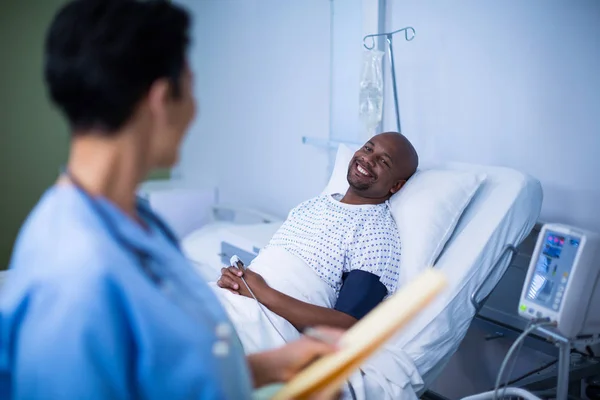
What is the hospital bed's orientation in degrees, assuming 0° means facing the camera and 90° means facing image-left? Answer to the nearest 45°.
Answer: approximately 45°

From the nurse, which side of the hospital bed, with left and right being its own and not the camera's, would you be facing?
front

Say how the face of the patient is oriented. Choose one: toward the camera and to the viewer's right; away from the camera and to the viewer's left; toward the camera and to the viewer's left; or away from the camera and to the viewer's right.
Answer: toward the camera and to the viewer's left

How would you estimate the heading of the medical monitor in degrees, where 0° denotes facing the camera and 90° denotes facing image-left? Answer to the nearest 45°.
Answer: approximately 45°

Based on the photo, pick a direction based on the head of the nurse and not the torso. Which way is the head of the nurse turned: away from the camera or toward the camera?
away from the camera

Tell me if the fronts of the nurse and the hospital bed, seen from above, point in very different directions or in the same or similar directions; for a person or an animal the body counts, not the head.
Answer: very different directions

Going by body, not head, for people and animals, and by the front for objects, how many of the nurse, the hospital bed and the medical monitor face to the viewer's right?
1

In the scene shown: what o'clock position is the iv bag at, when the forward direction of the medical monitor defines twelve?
The iv bag is roughly at 3 o'clock from the medical monitor.

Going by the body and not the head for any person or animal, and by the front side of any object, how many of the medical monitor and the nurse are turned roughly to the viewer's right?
1

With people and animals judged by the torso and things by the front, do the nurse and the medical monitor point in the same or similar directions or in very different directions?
very different directions

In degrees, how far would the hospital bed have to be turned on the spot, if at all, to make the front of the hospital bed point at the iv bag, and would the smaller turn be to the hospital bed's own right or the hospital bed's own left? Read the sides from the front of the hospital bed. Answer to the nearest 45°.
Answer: approximately 135° to the hospital bed's own right

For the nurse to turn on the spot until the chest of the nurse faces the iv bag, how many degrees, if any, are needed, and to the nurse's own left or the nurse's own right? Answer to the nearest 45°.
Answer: approximately 45° to the nurse's own left

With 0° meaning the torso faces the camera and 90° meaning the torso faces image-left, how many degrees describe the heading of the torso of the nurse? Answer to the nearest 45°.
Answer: approximately 270°
